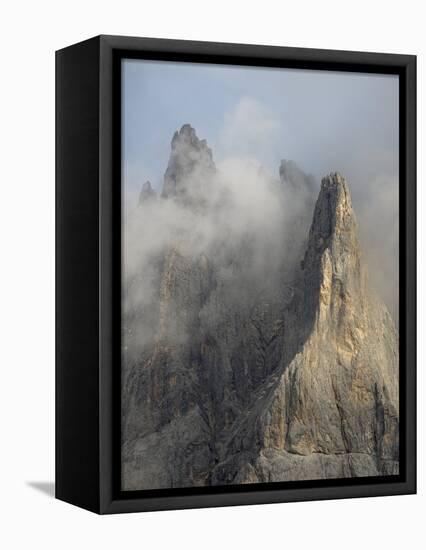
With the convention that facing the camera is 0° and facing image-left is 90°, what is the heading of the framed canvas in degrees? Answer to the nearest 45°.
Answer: approximately 315°
